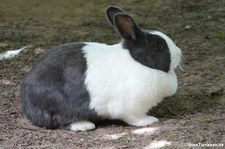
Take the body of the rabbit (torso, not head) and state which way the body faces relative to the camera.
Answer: to the viewer's right
